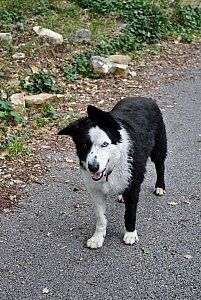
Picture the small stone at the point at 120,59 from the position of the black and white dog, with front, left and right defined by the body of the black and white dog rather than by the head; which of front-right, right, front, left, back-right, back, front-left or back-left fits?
back-right

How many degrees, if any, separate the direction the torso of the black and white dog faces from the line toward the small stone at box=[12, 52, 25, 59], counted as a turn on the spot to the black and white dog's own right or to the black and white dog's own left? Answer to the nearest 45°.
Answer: approximately 90° to the black and white dog's own right

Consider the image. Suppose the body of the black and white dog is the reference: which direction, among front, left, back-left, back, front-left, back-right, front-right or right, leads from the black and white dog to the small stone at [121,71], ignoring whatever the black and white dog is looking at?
back-right

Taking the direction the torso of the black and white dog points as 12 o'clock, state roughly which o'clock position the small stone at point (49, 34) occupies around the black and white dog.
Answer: The small stone is roughly at 4 o'clock from the black and white dog.

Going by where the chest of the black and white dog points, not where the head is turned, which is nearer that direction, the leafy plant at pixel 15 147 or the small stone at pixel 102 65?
the leafy plant

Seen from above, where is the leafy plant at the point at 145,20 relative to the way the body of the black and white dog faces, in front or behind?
behind

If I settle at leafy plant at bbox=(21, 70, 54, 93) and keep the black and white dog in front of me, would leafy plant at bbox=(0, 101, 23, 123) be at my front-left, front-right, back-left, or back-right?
front-right

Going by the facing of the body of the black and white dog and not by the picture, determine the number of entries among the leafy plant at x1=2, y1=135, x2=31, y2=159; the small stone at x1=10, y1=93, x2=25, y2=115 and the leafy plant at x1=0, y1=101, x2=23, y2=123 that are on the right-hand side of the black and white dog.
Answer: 3

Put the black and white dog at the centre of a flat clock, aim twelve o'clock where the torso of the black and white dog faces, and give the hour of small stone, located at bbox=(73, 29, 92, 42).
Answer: The small stone is roughly at 4 o'clock from the black and white dog.
